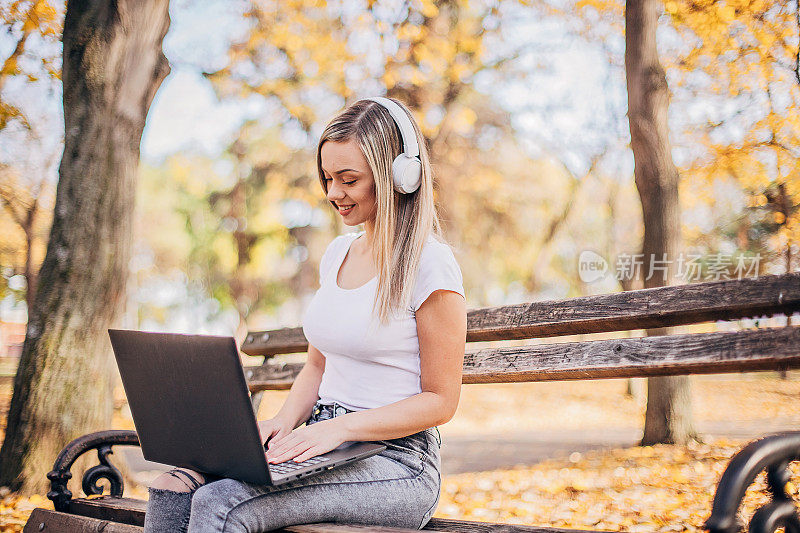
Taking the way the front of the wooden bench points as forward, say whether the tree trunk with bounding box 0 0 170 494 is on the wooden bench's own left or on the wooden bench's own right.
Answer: on the wooden bench's own right

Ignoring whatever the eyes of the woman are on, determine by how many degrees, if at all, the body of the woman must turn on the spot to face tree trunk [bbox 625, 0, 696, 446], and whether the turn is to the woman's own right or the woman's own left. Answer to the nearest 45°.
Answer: approximately 180°

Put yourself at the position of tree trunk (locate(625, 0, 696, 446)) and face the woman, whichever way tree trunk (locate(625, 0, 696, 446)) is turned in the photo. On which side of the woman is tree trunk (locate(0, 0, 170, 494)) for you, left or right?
right

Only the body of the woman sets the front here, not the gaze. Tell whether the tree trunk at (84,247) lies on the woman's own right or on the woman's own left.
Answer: on the woman's own right

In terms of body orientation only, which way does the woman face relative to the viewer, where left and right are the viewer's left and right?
facing the viewer and to the left of the viewer

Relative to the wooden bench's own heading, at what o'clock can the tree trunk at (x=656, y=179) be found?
The tree trunk is roughly at 5 o'clock from the wooden bench.

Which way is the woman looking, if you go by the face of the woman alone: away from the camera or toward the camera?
toward the camera
